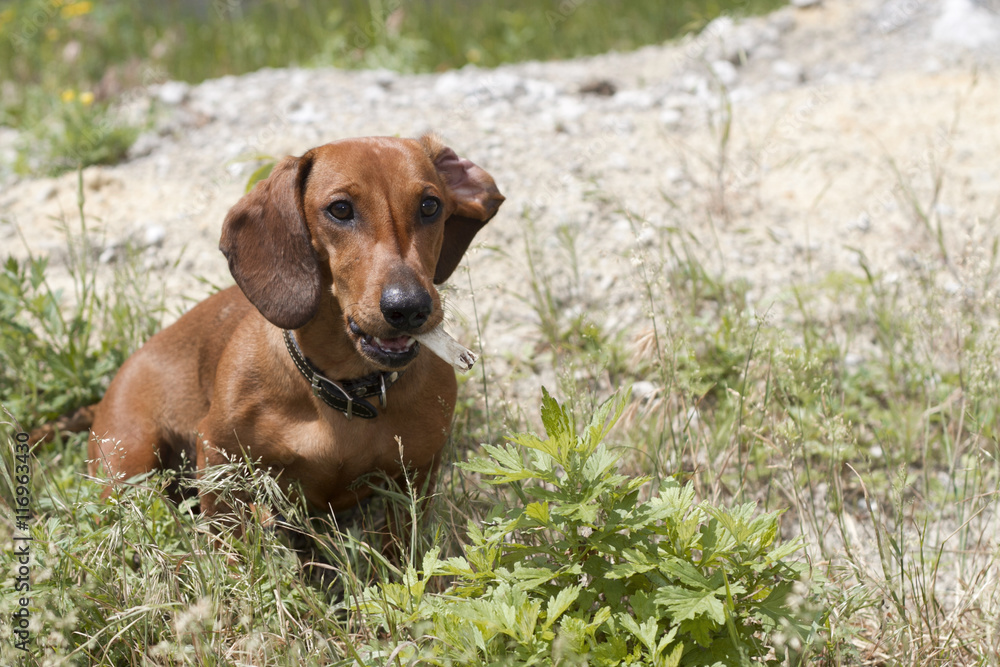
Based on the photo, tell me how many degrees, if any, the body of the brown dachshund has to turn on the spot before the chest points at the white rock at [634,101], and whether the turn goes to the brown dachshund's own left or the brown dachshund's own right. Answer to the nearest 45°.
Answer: approximately 90° to the brown dachshund's own left

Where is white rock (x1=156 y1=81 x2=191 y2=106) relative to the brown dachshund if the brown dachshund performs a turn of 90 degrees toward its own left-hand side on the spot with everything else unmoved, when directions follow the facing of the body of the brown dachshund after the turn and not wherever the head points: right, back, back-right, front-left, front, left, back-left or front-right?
front-left

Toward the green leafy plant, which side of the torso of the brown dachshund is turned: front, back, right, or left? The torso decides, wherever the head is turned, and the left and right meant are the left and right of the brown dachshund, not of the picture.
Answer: front

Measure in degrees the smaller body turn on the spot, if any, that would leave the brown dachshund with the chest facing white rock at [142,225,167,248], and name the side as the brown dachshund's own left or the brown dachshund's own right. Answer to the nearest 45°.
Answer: approximately 135° to the brown dachshund's own left

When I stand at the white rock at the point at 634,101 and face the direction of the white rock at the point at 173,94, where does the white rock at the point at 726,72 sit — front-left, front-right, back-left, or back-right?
back-right

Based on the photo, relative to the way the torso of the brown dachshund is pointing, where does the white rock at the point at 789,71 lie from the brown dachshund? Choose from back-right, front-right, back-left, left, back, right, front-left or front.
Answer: left

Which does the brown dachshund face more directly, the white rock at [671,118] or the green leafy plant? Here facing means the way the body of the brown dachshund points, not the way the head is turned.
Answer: the green leafy plant

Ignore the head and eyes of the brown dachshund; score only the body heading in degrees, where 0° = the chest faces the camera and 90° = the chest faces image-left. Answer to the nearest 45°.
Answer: approximately 315°

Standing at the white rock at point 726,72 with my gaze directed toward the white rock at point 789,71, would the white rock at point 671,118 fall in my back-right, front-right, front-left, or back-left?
back-right

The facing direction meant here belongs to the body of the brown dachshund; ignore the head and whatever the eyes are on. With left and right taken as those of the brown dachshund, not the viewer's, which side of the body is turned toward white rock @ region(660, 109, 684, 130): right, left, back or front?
left
